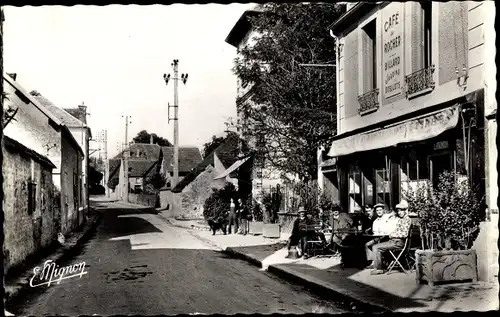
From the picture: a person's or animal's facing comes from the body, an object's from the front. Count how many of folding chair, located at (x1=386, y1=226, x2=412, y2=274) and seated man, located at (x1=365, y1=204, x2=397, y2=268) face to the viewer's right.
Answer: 0

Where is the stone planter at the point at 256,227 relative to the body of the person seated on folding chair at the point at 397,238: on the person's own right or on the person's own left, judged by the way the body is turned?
on the person's own right

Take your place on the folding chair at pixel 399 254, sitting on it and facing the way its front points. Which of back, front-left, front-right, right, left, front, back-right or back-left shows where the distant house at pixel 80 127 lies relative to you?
front-right

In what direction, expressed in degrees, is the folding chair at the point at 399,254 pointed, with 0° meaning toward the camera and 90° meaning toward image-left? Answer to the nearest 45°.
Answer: approximately 90°

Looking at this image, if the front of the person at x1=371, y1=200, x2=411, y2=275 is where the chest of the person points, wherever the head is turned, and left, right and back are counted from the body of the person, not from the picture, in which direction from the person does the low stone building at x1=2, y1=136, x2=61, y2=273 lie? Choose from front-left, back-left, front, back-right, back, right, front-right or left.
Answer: front

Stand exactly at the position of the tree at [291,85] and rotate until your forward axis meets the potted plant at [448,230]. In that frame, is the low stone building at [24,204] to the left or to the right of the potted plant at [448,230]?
right

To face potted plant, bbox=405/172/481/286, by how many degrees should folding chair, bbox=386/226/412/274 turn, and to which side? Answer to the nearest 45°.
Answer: approximately 135° to its left

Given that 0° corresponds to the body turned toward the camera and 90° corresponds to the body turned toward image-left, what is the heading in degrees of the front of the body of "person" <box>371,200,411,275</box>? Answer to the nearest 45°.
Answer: approximately 90°

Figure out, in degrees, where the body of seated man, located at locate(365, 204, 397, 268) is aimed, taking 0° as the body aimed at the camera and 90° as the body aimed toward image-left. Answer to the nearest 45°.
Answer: approximately 45°

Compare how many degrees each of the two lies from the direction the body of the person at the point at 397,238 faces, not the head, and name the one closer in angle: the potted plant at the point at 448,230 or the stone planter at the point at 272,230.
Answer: the stone planter
